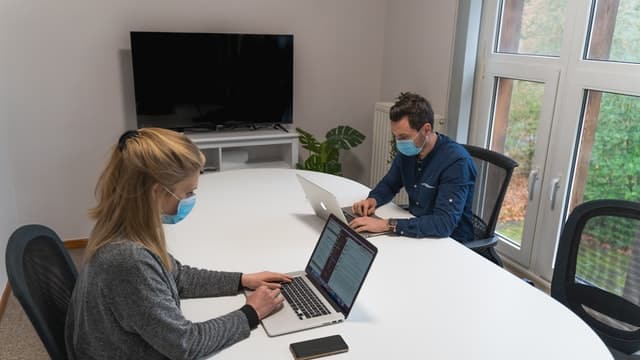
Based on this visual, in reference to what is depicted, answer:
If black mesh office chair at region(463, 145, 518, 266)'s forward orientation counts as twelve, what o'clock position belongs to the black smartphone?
The black smartphone is roughly at 11 o'clock from the black mesh office chair.

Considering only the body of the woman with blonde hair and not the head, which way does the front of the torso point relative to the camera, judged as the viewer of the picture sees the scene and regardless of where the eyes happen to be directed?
to the viewer's right

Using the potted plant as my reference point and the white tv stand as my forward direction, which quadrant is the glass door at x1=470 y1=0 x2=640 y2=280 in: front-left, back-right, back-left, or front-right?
back-left

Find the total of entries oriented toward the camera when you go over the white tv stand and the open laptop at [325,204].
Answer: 1

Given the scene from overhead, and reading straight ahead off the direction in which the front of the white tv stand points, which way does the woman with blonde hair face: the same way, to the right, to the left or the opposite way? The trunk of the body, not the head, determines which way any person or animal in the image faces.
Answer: to the left

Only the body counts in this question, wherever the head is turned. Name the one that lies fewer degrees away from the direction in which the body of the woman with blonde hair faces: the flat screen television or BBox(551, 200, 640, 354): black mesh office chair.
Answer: the black mesh office chair

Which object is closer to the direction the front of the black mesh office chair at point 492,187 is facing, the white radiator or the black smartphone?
the black smartphone

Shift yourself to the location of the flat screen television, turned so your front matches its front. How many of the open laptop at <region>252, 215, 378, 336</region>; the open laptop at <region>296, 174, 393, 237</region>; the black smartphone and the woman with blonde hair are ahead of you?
4

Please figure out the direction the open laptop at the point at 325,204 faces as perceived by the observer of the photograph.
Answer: facing away from the viewer and to the right of the viewer

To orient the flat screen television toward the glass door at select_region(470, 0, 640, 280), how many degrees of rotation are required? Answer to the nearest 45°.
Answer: approximately 45° to its left

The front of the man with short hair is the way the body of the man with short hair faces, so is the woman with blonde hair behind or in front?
in front

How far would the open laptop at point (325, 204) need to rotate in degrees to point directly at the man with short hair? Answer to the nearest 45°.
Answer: approximately 45° to its right

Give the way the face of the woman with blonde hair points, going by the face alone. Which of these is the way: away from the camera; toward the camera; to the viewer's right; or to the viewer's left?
to the viewer's right

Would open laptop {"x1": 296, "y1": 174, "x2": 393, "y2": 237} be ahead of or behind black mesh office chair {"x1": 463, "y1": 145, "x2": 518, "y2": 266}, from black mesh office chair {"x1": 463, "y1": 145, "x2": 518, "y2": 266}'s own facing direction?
ahead

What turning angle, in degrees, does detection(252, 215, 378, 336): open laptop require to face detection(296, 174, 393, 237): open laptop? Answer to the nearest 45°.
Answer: approximately 135° to its right
